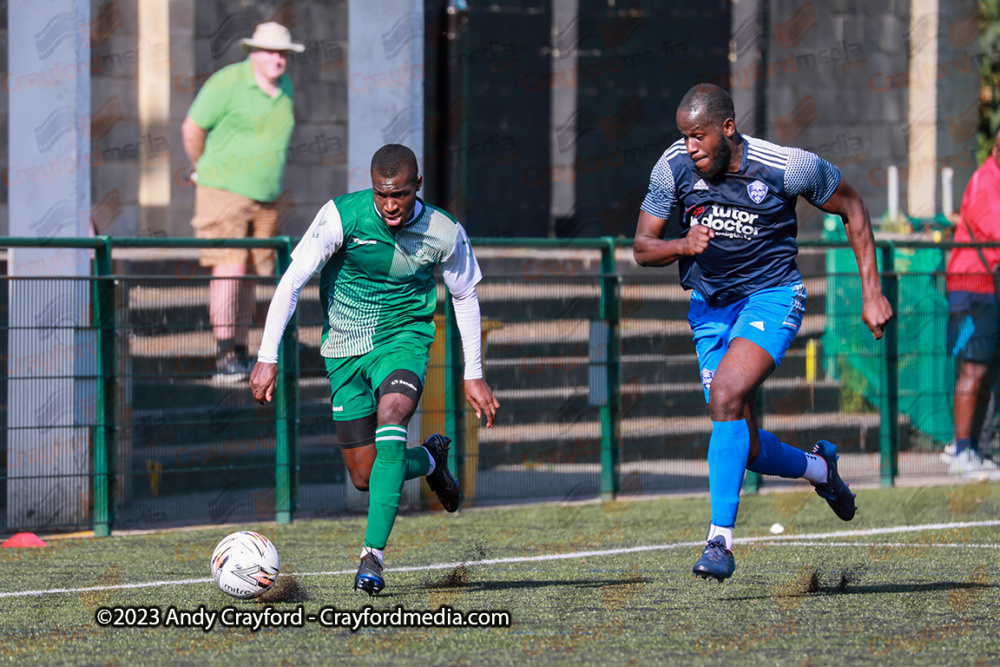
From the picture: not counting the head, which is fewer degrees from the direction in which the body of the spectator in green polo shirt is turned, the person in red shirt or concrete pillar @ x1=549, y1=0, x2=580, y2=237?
the person in red shirt

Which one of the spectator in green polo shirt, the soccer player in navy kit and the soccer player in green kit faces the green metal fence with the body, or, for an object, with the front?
the spectator in green polo shirt

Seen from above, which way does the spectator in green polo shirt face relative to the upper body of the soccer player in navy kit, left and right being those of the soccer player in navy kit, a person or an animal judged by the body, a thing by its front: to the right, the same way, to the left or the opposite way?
to the left

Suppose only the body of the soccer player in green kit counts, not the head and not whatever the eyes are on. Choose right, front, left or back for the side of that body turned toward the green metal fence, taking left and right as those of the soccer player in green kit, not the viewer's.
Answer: back

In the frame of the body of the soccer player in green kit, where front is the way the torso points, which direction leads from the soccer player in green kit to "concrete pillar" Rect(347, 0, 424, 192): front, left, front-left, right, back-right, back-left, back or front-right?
back

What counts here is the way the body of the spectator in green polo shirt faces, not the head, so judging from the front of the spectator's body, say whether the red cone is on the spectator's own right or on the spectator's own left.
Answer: on the spectator's own right

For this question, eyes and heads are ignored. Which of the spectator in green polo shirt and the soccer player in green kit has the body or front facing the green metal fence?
the spectator in green polo shirt

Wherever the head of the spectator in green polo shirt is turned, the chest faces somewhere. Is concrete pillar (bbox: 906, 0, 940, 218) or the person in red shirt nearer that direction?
the person in red shirt
